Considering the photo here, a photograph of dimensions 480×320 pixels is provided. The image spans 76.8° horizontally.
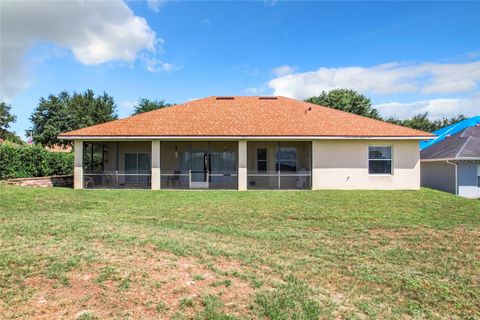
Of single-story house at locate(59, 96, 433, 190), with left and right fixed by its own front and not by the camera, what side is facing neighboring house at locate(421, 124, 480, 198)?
right

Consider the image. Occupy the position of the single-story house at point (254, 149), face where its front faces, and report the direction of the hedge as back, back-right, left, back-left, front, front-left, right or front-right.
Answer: left

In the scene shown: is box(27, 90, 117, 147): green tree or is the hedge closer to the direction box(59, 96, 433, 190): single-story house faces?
the green tree

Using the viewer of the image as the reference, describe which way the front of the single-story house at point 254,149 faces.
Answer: facing away from the viewer

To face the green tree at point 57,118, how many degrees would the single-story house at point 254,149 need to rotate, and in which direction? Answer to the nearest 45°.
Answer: approximately 45° to its left

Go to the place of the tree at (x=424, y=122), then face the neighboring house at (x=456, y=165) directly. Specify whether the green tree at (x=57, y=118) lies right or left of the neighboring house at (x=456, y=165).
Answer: right

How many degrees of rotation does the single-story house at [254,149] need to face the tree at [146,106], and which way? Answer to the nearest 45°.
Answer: approximately 45° to its left

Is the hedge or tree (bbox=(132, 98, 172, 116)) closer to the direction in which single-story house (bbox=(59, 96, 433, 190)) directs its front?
the tree

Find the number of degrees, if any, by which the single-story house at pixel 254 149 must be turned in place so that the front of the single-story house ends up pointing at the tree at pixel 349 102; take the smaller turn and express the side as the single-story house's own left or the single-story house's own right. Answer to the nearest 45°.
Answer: approximately 45° to the single-story house's own right
